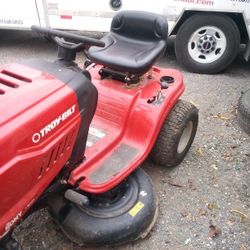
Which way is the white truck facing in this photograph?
to the viewer's left

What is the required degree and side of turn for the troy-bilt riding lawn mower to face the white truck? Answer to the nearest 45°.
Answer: approximately 180°

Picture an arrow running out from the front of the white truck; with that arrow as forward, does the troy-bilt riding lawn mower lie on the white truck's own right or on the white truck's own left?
on the white truck's own left

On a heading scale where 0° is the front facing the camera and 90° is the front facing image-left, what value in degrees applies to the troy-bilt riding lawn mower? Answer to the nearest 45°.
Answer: approximately 45°
